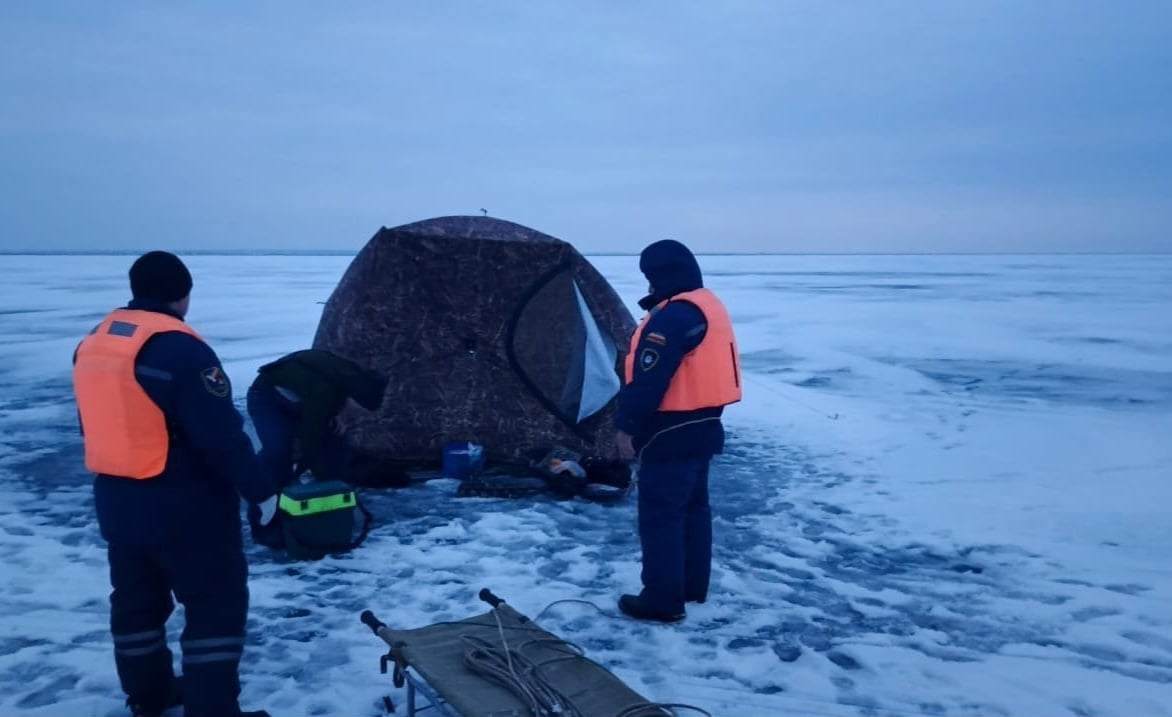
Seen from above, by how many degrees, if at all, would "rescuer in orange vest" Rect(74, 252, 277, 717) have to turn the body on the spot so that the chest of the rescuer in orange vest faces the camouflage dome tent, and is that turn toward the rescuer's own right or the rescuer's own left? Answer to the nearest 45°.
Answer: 0° — they already face it

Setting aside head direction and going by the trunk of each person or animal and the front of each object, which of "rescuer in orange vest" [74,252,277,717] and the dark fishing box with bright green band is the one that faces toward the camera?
the dark fishing box with bright green band

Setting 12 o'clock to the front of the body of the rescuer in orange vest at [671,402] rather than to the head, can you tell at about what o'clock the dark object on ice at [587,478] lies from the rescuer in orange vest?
The dark object on ice is roughly at 1 o'clock from the rescuer in orange vest.

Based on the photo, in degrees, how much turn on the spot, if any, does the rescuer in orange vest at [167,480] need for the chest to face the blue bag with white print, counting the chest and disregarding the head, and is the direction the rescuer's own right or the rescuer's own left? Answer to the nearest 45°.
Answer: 0° — they already face it

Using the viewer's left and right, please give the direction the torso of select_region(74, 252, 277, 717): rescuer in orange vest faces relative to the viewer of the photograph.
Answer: facing away from the viewer and to the right of the viewer

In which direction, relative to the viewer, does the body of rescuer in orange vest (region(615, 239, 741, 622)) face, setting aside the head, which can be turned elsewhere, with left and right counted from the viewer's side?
facing away from the viewer and to the left of the viewer

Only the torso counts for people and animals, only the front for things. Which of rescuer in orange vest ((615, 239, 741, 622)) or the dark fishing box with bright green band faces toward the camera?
the dark fishing box with bright green band

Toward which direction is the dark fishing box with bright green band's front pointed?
toward the camera

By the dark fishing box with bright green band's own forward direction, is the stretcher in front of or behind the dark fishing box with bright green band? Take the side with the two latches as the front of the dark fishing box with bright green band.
in front

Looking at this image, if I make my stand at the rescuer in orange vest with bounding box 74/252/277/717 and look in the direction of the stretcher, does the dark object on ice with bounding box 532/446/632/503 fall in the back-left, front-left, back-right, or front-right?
front-left
